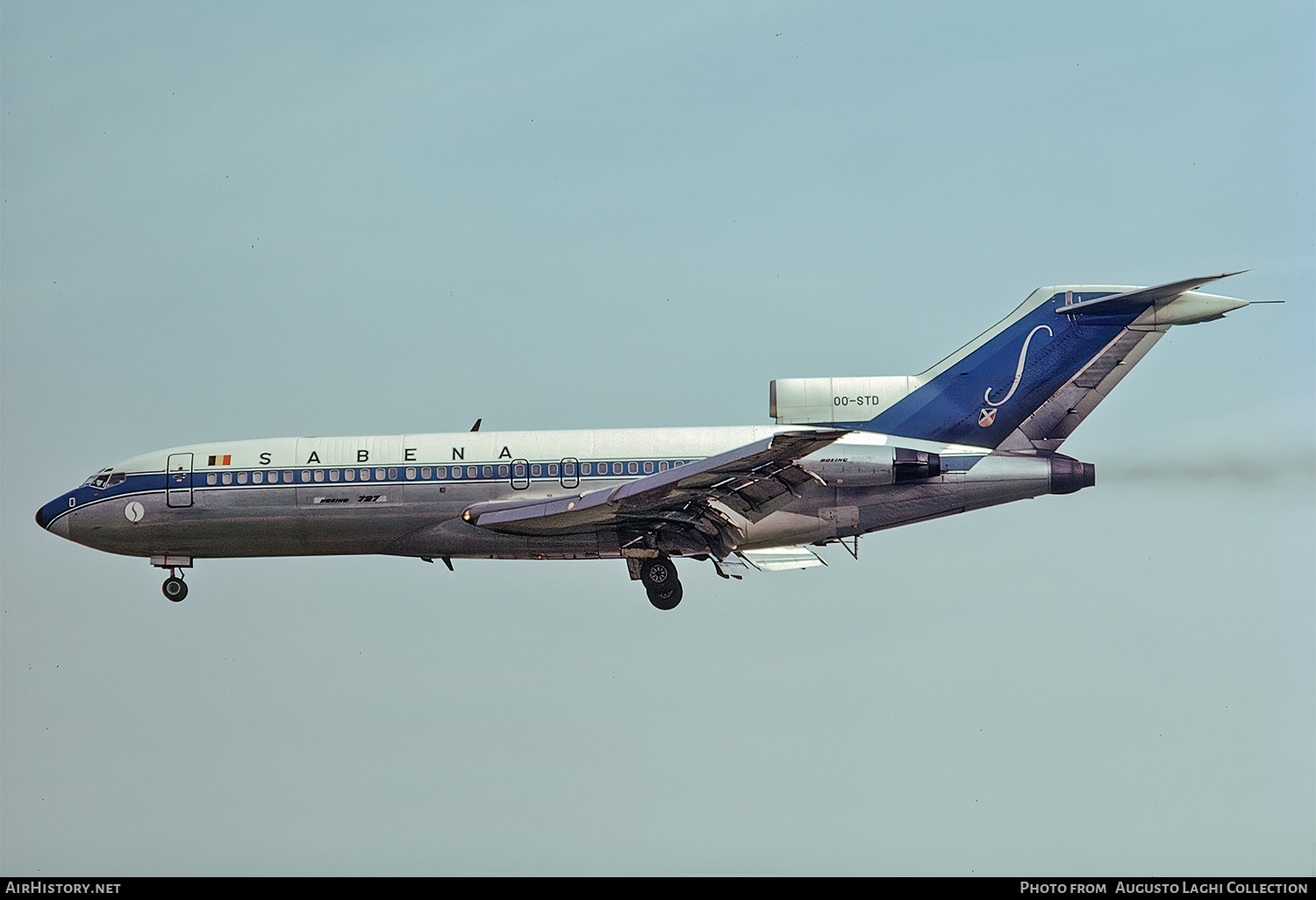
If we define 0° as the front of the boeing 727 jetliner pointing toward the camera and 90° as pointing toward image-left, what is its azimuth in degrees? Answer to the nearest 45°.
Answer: approximately 90°
